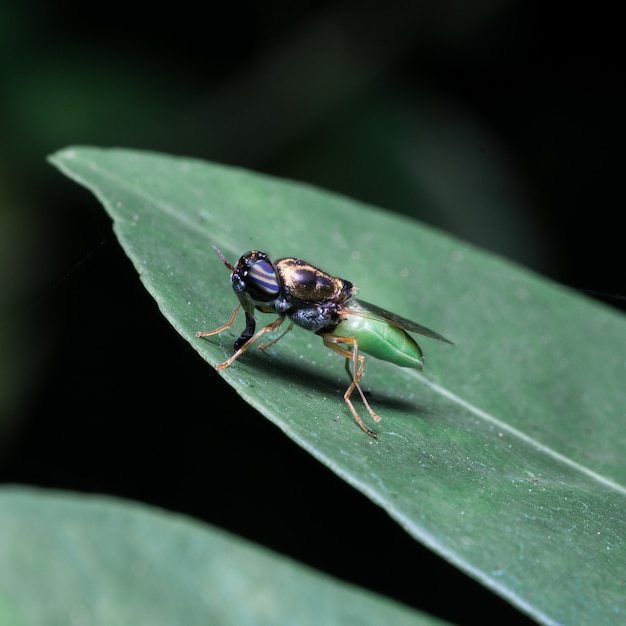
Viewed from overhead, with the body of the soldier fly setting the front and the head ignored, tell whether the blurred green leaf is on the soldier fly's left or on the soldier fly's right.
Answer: on the soldier fly's left

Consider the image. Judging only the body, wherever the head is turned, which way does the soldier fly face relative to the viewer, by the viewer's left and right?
facing to the left of the viewer
